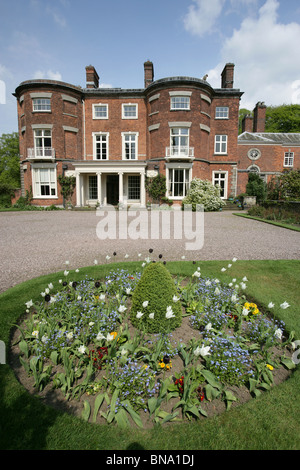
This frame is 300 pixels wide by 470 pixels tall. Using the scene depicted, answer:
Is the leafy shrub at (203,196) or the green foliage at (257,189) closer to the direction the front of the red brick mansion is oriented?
the leafy shrub

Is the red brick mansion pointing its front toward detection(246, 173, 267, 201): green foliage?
no

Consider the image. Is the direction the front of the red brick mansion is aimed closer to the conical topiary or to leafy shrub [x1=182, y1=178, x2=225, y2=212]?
the conical topiary

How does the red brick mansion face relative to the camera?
toward the camera

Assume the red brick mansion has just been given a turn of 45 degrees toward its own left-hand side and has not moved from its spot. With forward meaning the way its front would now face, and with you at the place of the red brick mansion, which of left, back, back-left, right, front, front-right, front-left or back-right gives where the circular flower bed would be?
front-right

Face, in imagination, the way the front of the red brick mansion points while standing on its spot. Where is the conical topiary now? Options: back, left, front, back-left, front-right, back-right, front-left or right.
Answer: front

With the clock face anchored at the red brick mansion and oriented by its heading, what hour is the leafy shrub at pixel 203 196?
The leafy shrub is roughly at 10 o'clock from the red brick mansion.
